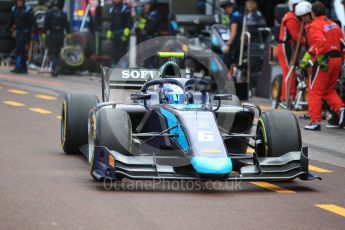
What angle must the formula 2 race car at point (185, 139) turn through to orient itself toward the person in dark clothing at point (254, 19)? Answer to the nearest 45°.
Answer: approximately 180°

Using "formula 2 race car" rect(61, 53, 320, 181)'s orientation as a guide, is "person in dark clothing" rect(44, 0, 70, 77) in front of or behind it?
behind

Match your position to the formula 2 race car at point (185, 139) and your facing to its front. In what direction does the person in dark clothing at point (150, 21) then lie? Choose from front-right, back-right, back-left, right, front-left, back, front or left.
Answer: back

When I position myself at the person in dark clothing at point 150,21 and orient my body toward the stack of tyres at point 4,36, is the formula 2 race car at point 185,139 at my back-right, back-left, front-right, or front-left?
back-left

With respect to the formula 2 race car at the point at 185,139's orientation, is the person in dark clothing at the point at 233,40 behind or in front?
behind

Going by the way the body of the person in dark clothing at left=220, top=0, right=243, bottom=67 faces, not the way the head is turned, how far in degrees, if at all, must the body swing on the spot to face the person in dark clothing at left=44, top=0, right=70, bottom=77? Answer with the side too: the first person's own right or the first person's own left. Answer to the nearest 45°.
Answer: approximately 45° to the first person's own right

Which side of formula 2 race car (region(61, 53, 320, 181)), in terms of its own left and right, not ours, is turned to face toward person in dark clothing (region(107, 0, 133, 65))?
back
